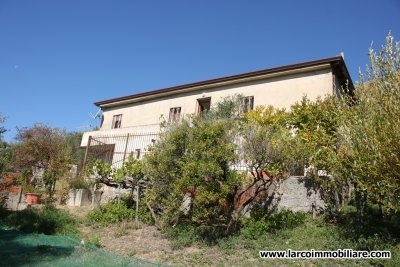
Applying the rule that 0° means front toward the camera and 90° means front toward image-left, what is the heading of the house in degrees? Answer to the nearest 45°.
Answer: approximately 45°

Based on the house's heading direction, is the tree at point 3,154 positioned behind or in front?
in front

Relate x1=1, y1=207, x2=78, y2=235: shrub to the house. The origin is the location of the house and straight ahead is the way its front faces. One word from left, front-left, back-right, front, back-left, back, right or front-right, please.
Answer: front

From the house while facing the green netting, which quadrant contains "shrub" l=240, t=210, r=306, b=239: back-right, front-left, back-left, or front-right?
front-left

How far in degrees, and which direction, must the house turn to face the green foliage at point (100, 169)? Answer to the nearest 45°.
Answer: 0° — it already faces it

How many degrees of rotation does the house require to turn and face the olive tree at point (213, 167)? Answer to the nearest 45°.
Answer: approximately 45° to its left

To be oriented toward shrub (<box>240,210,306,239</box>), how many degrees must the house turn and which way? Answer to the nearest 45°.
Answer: approximately 45° to its left

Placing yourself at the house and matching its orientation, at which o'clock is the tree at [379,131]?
The tree is roughly at 10 o'clock from the house.
